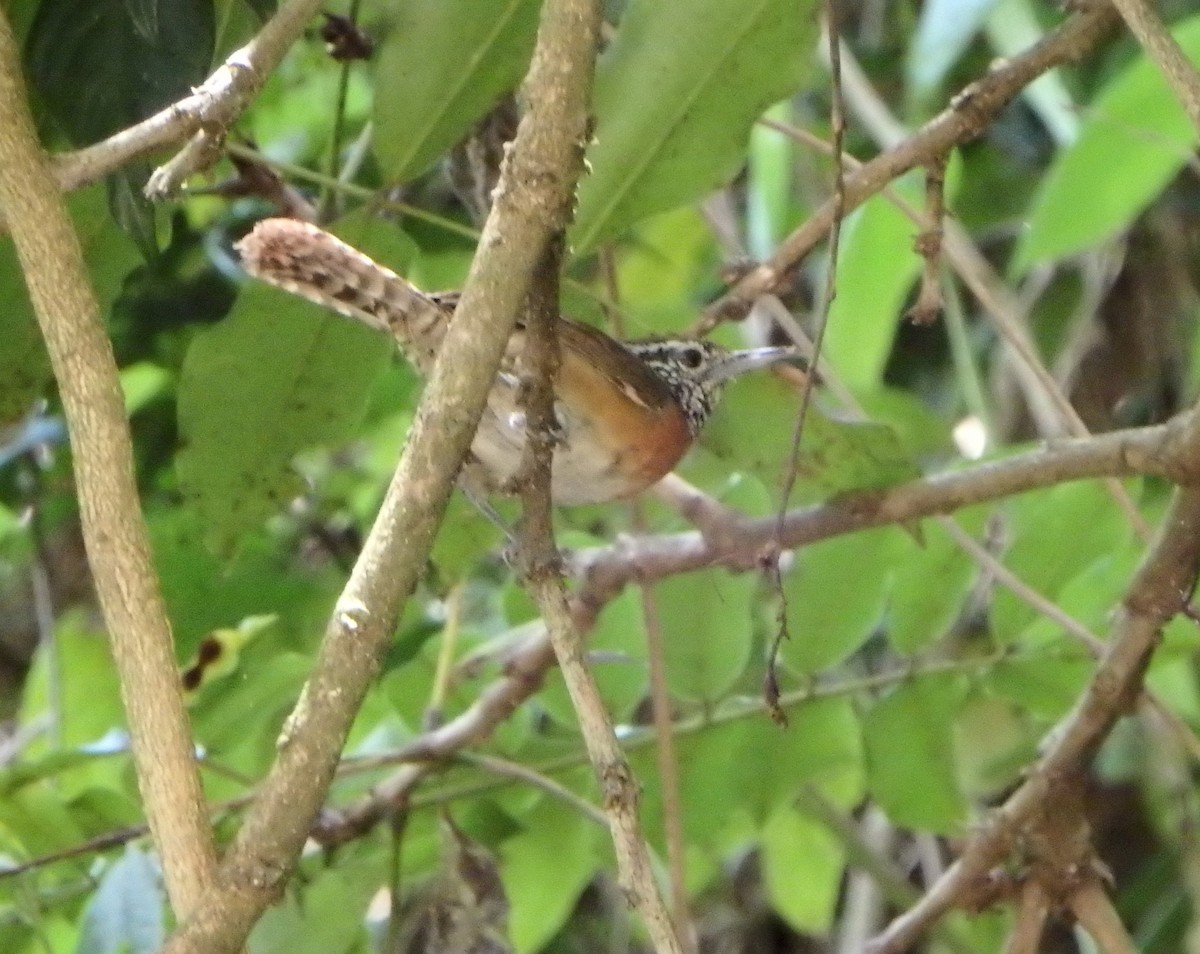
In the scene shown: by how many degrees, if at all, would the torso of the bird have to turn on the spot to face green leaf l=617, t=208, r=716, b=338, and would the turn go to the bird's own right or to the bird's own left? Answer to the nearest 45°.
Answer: approximately 90° to the bird's own left

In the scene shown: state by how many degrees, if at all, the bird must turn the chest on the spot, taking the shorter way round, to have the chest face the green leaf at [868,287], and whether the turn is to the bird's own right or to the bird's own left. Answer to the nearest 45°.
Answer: approximately 45° to the bird's own left

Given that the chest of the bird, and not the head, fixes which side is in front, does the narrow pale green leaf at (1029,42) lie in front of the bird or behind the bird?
in front

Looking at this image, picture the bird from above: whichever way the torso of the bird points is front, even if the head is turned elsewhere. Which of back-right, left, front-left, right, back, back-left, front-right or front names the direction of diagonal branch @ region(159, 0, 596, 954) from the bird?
right

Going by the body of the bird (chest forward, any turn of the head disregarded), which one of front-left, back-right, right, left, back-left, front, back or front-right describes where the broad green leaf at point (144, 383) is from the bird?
back-left

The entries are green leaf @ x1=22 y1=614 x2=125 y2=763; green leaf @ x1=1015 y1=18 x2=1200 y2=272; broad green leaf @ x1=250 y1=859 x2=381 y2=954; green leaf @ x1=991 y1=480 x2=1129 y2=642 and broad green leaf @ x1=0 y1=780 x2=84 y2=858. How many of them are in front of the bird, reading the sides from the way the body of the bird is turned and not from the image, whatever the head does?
2

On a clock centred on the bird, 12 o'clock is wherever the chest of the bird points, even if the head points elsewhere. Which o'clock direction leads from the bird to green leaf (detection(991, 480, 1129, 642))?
The green leaf is roughly at 12 o'clock from the bird.

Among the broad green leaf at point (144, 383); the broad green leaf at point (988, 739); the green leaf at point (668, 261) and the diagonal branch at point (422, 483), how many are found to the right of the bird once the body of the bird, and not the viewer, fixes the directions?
1

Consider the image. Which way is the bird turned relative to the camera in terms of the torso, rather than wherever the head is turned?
to the viewer's right

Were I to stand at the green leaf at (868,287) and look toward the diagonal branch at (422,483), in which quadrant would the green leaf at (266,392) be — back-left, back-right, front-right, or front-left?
front-right
